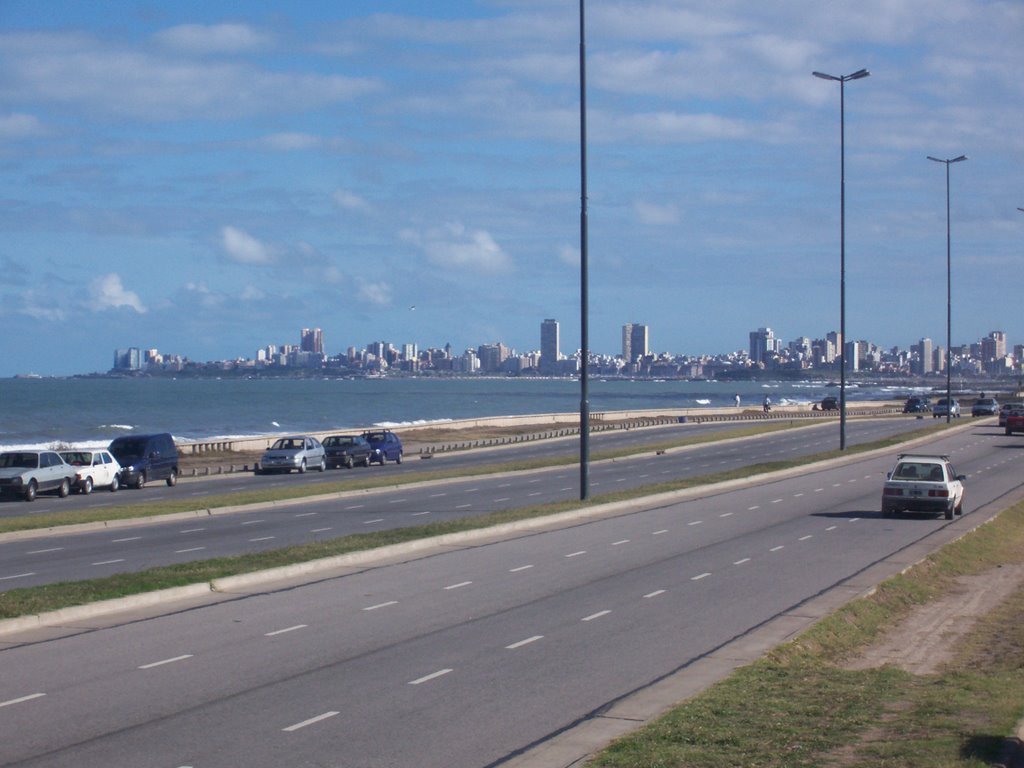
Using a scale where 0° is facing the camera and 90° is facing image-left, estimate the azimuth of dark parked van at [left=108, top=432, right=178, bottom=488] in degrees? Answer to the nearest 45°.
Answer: approximately 45°

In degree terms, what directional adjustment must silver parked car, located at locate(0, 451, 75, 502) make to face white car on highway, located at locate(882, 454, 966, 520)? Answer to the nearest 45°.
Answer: approximately 90° to its left

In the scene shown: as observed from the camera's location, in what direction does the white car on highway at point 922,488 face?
facing away from the viewer

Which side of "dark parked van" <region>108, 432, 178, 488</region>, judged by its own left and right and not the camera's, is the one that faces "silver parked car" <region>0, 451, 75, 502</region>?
front

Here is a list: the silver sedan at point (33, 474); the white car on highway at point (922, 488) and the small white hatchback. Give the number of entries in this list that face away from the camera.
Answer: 1

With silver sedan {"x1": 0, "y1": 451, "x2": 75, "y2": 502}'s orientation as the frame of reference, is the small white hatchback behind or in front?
behind

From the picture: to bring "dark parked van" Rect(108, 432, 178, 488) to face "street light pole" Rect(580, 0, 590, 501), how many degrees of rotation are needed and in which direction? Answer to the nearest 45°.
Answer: approximately 90° to its left

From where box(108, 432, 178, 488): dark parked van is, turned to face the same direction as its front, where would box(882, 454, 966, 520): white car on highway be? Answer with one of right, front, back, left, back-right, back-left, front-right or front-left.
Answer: left

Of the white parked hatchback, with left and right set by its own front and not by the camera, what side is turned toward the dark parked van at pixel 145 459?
back

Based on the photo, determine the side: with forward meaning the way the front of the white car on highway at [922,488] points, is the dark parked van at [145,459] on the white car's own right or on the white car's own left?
on the white car's own left

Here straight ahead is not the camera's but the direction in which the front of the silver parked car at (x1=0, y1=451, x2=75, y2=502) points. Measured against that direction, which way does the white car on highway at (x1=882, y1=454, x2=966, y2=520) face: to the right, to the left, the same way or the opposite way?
the opposite way

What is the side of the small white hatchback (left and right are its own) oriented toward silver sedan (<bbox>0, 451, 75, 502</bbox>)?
front

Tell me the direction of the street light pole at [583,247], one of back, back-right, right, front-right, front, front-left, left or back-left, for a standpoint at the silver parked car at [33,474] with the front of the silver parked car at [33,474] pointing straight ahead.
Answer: left
